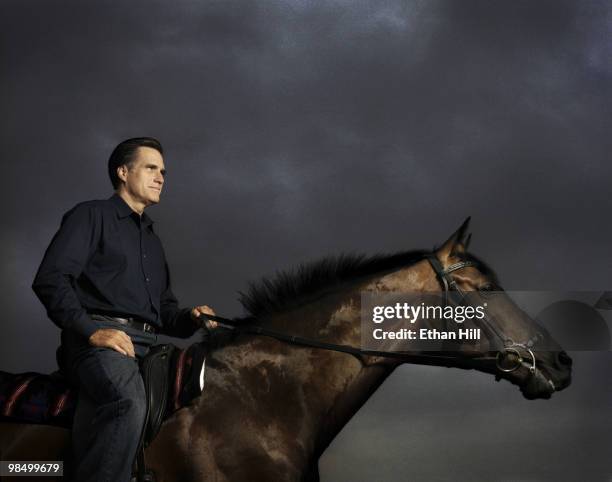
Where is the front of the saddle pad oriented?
to the viewer's right

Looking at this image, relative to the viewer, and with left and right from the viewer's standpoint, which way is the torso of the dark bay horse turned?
facing to the right of the viewer

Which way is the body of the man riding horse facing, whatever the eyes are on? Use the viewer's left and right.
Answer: facing the viewer and to the right of the viewer
